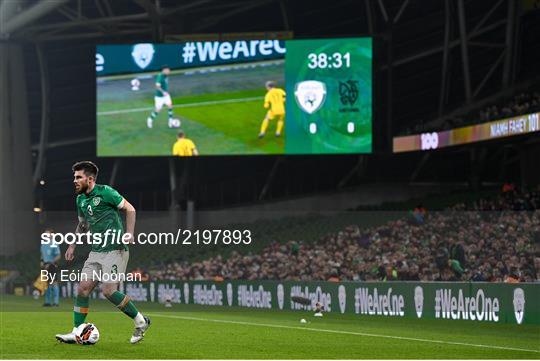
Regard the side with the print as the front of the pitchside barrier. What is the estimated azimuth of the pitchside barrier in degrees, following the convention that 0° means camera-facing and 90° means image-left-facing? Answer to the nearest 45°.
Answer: approximately 45°
